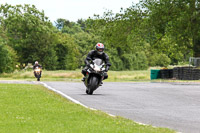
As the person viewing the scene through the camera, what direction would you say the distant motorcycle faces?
facing the viewer

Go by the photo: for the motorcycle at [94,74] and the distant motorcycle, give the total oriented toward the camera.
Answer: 2

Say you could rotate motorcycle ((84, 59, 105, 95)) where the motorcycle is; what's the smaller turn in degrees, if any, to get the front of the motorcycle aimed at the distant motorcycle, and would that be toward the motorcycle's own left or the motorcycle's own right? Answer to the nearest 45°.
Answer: approximately 180°

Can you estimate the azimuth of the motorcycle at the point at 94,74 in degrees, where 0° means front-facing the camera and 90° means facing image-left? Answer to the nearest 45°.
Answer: approximately 0°

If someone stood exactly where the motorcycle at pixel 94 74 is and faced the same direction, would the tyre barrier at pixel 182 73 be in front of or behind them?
behind

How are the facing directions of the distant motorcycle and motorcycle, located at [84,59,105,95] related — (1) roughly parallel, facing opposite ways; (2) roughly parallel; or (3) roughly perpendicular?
roughly parallel

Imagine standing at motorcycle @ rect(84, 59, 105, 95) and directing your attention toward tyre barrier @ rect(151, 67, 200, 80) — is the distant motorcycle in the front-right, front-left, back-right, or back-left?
front-left

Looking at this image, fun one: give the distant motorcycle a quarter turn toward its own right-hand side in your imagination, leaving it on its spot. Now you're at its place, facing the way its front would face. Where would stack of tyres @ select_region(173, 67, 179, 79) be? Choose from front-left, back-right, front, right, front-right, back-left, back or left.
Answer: back

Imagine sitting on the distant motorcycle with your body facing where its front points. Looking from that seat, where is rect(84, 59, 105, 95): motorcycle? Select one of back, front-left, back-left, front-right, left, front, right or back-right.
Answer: front
